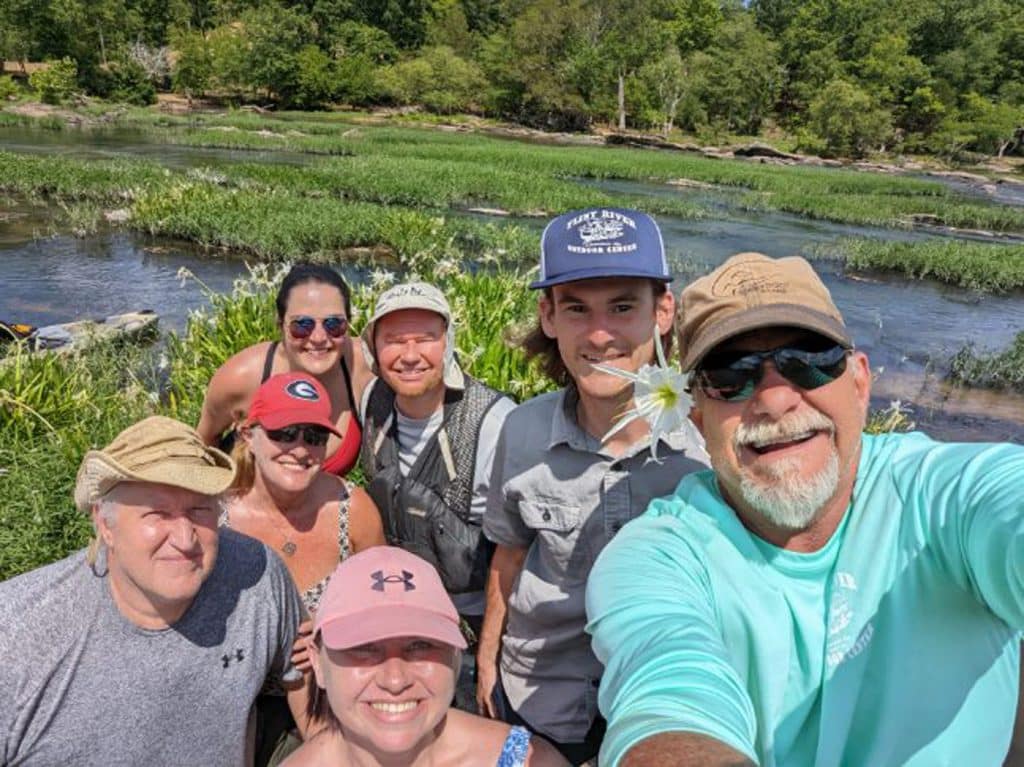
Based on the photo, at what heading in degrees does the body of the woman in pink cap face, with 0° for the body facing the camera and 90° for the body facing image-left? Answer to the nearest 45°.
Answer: approximately 0°

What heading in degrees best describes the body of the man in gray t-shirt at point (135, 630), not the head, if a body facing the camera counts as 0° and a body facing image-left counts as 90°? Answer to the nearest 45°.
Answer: approximately 315°

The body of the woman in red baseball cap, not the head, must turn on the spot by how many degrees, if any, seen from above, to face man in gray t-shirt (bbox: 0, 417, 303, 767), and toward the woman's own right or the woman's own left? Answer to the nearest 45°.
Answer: approximately 45° to the woman's own right

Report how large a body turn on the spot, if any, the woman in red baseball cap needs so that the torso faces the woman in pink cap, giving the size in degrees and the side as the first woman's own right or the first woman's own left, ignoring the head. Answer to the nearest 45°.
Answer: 0° — they already face them
